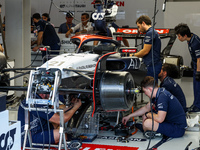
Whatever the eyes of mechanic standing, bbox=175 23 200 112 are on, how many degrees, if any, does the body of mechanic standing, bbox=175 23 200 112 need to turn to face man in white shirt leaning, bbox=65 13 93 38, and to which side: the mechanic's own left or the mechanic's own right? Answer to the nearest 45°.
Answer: approximately 45° to the mechanic's own right

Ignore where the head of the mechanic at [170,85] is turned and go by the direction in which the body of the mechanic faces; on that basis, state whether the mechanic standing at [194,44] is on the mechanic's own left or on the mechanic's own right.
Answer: on the mechanic's own right

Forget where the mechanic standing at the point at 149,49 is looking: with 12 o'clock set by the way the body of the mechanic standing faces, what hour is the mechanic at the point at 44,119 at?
The mechanic is roughly at 10 o'clock from the mechanic standing.

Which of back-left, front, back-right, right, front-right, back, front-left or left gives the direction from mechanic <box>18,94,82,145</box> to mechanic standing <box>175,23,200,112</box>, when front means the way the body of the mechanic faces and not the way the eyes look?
front

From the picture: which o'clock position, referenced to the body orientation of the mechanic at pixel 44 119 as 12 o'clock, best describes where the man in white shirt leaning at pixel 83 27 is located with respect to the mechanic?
The man in white shirt leaning is roughly at 11 o'clock from the mechanic.

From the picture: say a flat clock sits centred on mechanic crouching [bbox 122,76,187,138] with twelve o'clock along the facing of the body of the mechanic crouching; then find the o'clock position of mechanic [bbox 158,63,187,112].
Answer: The mechanic is roughly at 3 o'clock from the mechanic crouching.

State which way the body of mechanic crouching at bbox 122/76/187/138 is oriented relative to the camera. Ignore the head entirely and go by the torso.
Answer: to the viewer's left

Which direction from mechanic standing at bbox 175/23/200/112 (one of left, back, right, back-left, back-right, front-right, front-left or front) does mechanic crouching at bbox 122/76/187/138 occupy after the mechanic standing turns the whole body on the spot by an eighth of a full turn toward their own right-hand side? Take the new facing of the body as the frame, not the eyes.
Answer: back-left

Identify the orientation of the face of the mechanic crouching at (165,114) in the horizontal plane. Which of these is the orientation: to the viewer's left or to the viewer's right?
to the viewer's left

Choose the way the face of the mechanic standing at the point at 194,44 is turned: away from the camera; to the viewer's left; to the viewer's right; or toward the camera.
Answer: to the viewer's left

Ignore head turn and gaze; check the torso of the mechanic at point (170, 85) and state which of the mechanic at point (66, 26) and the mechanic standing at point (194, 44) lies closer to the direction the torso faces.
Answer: the mechanic

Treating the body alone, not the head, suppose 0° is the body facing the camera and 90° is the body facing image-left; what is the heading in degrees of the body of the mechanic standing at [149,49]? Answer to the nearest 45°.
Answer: approximately 90°

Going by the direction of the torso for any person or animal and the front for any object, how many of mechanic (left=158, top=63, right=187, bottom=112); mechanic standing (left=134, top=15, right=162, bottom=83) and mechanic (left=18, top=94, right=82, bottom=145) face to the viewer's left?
2

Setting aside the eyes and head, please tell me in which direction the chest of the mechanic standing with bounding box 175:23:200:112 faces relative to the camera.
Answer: to the viewer's left

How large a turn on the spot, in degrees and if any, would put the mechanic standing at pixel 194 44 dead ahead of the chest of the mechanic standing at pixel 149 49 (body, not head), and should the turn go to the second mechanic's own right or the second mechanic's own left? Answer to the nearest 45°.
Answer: approximately 135° to the second mechanic's own right

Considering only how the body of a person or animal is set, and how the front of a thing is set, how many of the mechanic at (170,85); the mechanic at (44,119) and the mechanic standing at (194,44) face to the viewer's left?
2

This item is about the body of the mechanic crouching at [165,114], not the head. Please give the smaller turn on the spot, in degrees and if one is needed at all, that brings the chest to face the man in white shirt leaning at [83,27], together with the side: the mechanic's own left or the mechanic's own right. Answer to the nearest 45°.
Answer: approximately 45° to the mechanic's own right
